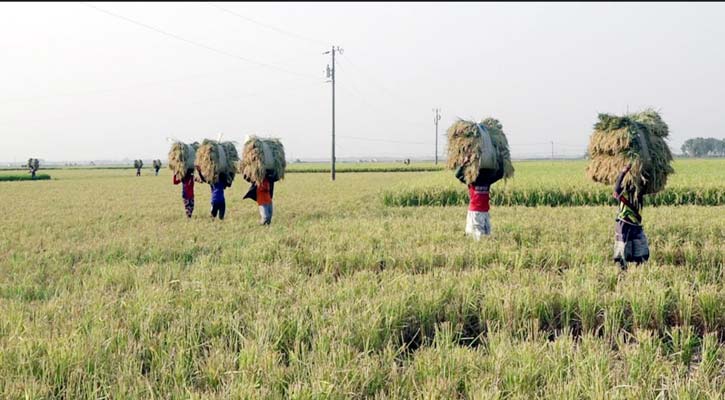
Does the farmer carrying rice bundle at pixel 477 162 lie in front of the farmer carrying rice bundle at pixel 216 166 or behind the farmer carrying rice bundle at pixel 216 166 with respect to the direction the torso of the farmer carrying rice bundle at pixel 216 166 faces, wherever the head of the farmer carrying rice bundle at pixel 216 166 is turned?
behind

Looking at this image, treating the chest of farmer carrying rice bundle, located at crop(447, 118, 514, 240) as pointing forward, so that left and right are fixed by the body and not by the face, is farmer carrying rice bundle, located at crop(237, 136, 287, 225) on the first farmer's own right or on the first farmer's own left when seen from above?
on the first farmer's own left

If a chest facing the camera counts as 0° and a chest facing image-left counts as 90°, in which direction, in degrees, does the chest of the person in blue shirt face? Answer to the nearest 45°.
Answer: approximately 180°

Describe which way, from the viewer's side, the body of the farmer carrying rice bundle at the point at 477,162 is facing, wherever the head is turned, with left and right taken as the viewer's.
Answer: facing away from the viewer

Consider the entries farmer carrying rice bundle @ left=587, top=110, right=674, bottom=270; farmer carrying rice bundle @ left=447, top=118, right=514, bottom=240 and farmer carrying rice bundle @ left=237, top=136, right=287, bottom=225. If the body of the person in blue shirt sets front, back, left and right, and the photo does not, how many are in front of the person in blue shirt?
0

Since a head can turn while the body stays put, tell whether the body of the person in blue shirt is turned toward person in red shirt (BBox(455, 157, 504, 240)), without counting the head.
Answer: no

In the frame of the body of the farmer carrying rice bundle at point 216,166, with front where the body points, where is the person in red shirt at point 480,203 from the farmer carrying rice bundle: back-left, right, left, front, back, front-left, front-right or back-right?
back-right

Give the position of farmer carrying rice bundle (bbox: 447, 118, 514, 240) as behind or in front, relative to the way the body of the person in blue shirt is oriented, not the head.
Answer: behind

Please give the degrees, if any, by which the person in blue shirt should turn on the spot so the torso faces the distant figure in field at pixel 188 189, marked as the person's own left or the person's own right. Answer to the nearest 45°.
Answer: approximately 45° to the person's own left

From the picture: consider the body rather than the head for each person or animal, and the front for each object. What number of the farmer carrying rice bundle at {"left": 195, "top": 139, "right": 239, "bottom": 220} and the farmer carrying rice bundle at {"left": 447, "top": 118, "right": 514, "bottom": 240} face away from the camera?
2

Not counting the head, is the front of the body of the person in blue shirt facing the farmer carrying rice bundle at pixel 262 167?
no

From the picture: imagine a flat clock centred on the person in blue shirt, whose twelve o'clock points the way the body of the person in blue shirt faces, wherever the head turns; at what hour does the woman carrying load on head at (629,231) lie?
The woman carrying load on head is roughly at 5 o'clock from the person in blue shirt.

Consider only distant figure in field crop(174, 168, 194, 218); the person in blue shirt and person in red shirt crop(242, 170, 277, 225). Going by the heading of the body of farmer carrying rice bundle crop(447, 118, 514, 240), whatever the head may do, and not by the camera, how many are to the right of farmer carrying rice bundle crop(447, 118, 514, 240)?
0

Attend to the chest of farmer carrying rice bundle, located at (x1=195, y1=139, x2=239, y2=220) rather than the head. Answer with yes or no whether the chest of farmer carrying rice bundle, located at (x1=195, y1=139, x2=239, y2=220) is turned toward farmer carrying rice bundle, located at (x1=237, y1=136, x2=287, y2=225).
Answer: no

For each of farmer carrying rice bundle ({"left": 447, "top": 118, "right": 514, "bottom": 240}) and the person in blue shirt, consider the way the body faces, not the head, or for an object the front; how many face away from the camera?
2
